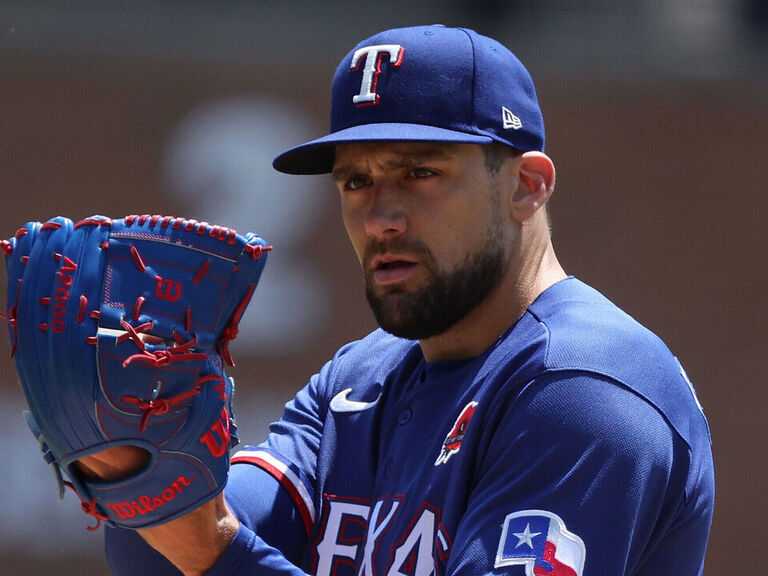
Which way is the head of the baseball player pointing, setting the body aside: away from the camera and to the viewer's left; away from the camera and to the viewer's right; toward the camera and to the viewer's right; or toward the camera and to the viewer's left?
toward the camera and to the viewer's left

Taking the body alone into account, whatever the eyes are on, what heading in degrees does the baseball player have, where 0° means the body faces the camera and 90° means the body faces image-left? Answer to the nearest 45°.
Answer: approximately 45°
